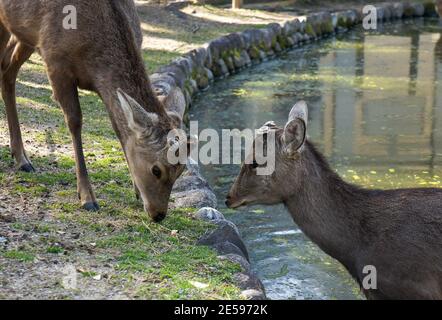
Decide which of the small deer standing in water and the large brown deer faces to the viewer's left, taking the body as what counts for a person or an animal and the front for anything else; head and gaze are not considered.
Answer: the small deer standing in water

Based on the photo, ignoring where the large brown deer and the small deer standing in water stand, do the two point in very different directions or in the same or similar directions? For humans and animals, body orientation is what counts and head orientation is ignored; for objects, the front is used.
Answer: very different directions

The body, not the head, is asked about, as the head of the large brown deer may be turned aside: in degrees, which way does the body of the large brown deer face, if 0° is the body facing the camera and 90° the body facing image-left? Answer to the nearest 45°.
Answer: approximately 315°

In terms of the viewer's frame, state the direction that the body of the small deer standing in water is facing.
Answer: to the viewer's left

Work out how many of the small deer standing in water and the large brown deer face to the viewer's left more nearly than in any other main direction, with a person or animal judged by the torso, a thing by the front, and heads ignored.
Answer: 1

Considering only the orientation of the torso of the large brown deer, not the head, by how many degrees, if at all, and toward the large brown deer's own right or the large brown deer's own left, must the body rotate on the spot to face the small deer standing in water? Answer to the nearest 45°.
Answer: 0° — it already faces it
